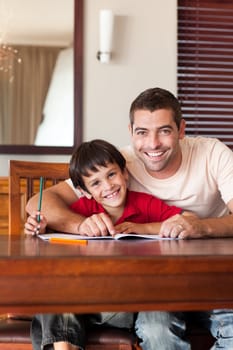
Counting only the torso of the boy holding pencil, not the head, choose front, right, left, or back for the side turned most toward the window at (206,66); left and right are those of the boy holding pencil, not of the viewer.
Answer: back

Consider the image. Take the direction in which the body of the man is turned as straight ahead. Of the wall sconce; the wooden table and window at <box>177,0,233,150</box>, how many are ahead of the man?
1

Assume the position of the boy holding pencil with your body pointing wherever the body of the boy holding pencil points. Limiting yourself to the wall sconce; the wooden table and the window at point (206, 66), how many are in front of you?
1

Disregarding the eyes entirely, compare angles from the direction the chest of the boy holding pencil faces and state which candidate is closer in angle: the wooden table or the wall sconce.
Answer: the wooden table

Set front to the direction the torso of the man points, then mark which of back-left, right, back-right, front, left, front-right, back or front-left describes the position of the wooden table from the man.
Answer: front

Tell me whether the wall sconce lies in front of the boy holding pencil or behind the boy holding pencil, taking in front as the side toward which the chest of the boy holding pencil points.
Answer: behind

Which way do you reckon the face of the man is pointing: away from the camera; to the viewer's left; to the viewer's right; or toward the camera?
toward the camera

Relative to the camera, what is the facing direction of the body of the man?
toward the camera

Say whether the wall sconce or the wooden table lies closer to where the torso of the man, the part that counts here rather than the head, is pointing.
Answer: the wooden table

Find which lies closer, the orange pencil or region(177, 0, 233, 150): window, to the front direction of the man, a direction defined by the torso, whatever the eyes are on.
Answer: the orange pencil

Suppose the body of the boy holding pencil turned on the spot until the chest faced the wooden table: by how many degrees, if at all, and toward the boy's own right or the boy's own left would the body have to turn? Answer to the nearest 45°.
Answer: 0° — they already face it

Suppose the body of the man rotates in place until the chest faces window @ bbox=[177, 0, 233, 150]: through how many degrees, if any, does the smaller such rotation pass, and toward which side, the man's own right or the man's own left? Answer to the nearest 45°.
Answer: approximately 180°

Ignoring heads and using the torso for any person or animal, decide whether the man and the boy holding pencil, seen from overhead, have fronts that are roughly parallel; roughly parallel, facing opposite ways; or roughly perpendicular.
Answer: roughly parallel
